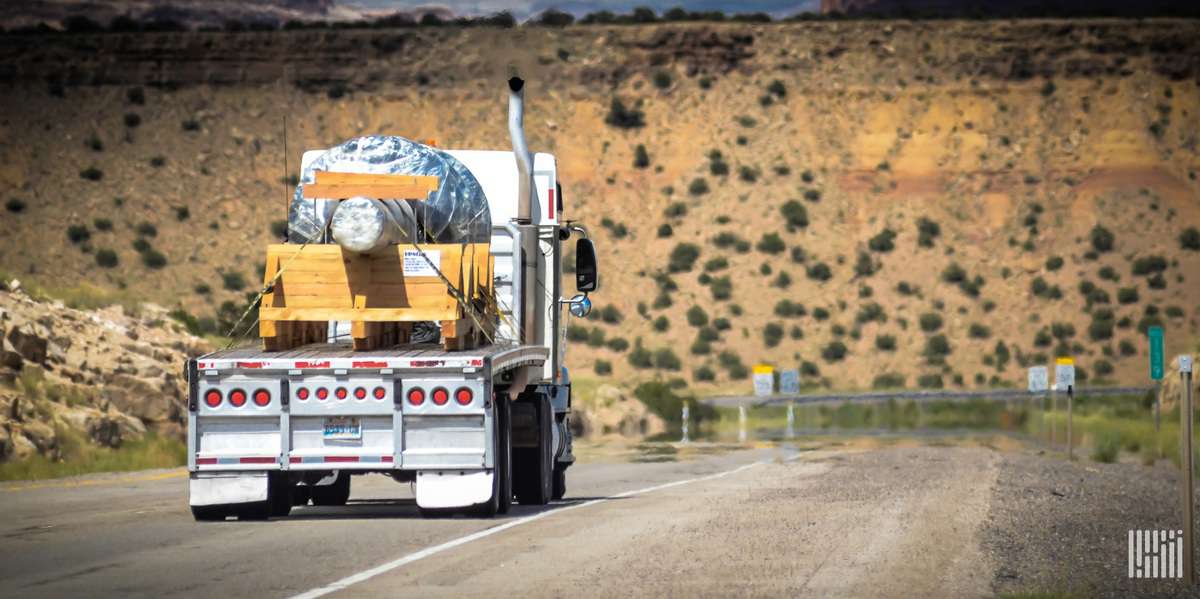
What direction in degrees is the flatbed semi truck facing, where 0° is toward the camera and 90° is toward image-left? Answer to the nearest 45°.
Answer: approximately 180°

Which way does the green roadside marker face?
toward the camera

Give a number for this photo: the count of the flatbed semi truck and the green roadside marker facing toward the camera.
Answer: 1

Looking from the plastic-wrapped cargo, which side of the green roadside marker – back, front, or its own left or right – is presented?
front

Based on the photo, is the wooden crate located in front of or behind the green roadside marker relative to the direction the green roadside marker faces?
in front

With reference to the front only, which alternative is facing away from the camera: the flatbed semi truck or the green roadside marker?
the flatbed semi truck

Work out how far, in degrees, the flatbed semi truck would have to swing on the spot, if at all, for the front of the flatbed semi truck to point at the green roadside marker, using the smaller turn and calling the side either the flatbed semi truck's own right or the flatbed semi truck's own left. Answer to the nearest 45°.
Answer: approximately 45° to the flatbed semi truck's own right

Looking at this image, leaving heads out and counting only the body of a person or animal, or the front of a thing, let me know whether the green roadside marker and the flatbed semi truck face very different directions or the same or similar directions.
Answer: very different directions
